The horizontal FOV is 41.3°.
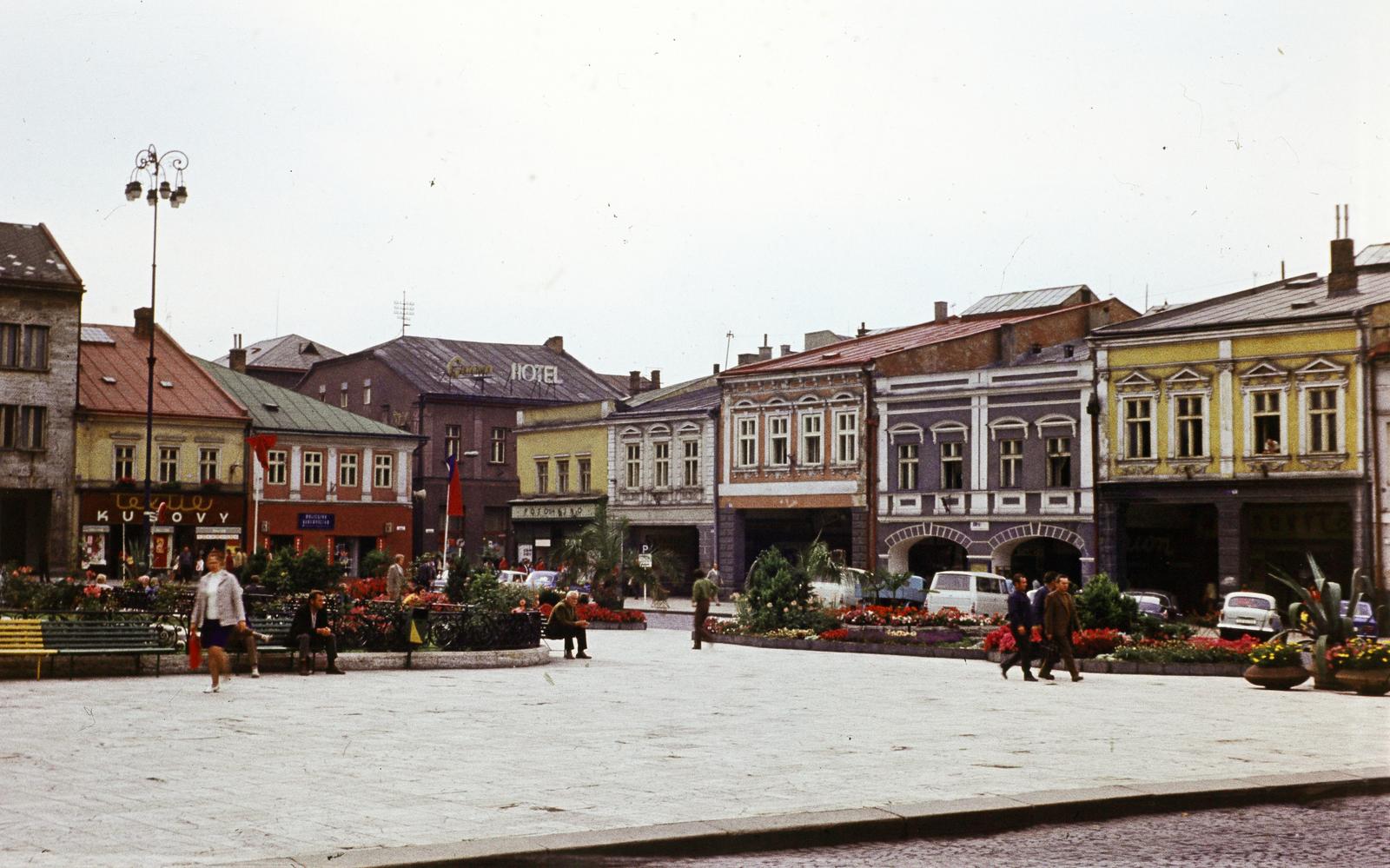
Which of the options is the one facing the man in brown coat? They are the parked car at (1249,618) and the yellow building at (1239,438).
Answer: the yellow building

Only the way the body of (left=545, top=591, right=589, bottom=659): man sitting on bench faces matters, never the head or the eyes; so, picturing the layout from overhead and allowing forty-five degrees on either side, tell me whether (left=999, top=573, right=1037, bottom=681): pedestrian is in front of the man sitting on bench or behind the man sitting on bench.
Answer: in front

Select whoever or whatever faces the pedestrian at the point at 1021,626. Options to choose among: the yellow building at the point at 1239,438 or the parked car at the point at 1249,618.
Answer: the yellow building

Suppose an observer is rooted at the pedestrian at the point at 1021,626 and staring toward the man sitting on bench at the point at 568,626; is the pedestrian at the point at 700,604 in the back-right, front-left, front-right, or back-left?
front-right

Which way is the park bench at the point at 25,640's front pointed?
toward the camera

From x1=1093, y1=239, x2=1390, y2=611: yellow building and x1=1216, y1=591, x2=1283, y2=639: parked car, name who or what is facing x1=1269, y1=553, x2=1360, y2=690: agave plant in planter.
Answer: the yellow building

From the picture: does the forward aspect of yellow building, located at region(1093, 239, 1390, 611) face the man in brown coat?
yes

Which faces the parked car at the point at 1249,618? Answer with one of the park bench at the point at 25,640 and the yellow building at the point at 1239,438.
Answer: the yellow building

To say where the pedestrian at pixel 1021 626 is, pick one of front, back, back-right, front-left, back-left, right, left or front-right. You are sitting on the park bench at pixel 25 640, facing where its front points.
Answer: left

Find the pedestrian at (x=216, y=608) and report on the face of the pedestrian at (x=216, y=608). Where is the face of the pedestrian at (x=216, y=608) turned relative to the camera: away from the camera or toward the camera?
toward the camera

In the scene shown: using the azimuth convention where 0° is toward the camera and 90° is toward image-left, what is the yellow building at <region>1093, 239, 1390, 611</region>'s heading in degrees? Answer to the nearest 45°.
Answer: approximately 0°

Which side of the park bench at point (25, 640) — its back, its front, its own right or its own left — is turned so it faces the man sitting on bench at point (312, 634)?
left

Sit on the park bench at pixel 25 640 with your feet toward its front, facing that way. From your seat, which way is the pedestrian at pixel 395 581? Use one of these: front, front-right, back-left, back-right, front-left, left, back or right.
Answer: back-left

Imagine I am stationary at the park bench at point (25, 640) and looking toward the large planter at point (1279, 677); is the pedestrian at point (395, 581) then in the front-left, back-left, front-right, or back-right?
front-left
